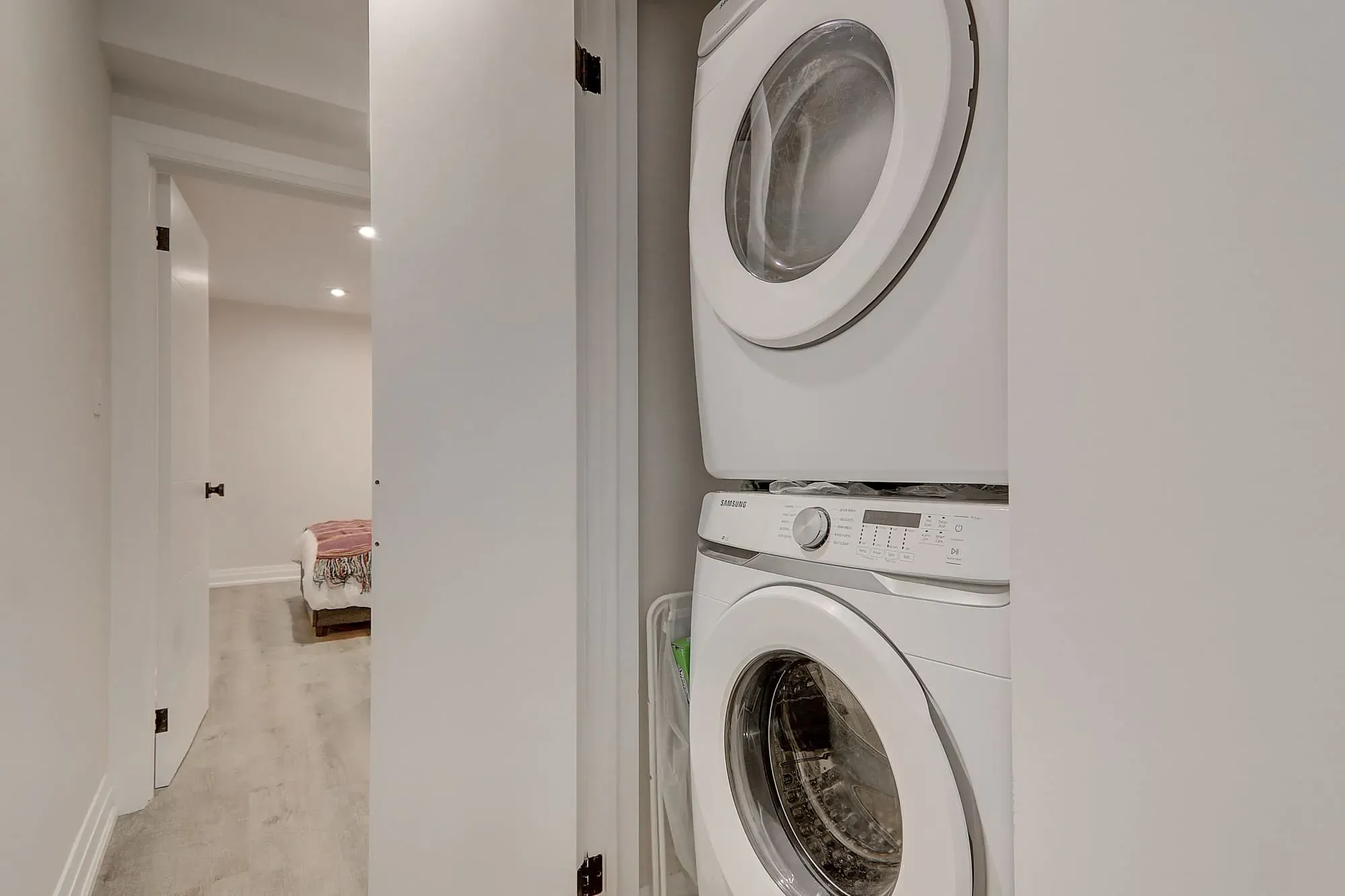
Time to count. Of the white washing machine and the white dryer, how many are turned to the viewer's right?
0

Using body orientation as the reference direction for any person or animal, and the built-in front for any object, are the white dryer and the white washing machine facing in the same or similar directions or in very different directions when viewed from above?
same or similar directions

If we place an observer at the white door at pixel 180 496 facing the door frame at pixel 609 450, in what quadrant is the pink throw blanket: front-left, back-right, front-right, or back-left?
back-left

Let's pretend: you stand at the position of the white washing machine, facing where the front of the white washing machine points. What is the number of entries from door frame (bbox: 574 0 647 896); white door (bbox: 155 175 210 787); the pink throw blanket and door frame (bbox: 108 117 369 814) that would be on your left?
0

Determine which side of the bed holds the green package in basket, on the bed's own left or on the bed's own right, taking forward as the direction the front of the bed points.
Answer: on the bed's own left

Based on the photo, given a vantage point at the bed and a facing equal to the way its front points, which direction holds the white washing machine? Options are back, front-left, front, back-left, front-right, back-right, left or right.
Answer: left

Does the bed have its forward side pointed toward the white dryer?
no

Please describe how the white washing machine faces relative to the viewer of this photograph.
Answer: facing the viewer and to the left of the viewer

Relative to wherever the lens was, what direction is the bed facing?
facing to the left of the viewer

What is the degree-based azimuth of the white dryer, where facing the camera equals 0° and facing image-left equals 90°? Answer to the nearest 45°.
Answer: approximately 45°

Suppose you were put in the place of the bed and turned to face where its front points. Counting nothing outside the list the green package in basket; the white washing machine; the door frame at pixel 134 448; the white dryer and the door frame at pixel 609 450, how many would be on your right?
0

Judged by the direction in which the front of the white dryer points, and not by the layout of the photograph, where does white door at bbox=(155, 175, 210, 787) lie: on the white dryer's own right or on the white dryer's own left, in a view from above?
on the white dryer's own right

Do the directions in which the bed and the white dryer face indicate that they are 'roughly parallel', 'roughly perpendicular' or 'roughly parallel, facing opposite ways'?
roughly parallel

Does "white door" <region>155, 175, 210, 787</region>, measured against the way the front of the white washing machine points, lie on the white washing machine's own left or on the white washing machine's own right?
on the white washing machine's own right

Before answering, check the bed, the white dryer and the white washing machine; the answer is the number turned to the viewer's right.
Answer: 0
